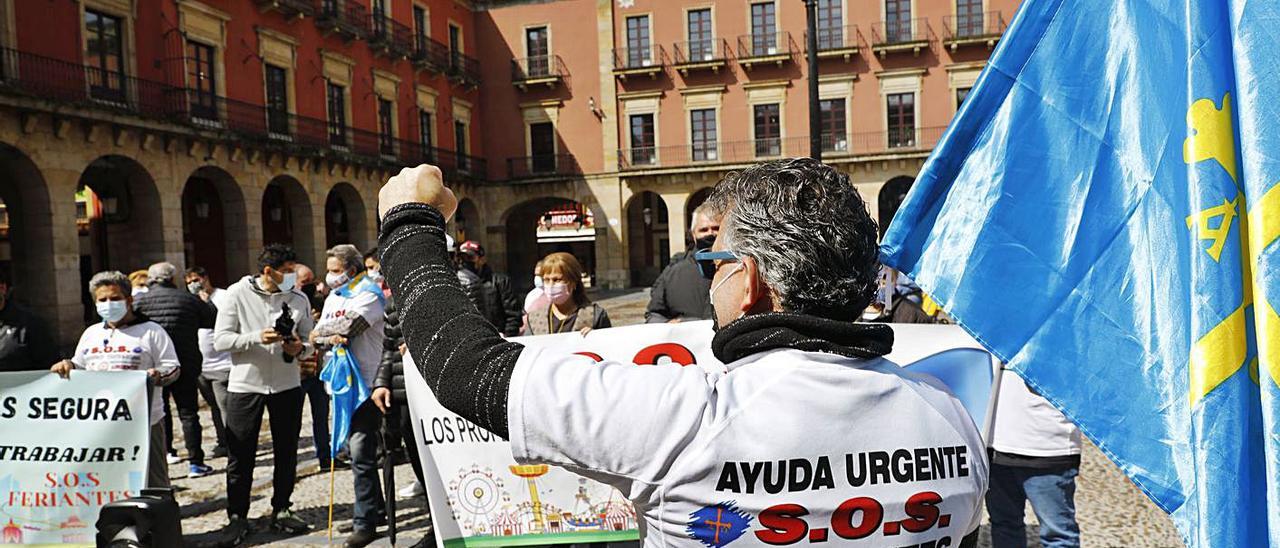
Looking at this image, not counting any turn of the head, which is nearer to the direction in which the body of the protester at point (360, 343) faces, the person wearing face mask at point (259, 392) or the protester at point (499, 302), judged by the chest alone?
the person wearing face mask

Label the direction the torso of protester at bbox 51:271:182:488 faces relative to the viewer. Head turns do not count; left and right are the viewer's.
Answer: facing the viewer

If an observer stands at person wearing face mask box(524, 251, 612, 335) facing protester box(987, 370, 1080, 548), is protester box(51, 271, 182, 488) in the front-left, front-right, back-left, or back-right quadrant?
back-right

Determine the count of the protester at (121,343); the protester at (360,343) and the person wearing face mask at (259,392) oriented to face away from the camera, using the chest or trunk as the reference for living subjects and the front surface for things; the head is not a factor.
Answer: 0

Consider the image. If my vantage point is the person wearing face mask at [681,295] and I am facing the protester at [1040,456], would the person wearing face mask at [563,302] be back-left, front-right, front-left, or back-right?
back-right

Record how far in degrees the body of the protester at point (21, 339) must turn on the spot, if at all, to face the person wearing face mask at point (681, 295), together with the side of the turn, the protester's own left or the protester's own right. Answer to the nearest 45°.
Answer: approximately 45° to the protester's own left

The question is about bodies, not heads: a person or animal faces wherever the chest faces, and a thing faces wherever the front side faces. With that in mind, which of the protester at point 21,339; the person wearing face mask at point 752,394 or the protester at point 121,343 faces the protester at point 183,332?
the person wearing face mask

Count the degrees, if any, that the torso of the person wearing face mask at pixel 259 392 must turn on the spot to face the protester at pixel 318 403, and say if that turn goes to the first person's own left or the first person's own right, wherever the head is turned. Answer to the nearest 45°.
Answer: approximately 135° to the first person's own left

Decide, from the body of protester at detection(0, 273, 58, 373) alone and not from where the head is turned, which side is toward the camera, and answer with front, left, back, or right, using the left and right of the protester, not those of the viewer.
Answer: front

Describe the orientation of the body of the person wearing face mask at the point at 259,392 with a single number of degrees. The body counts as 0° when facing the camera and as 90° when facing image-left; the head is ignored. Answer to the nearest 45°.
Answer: approximately 315°
